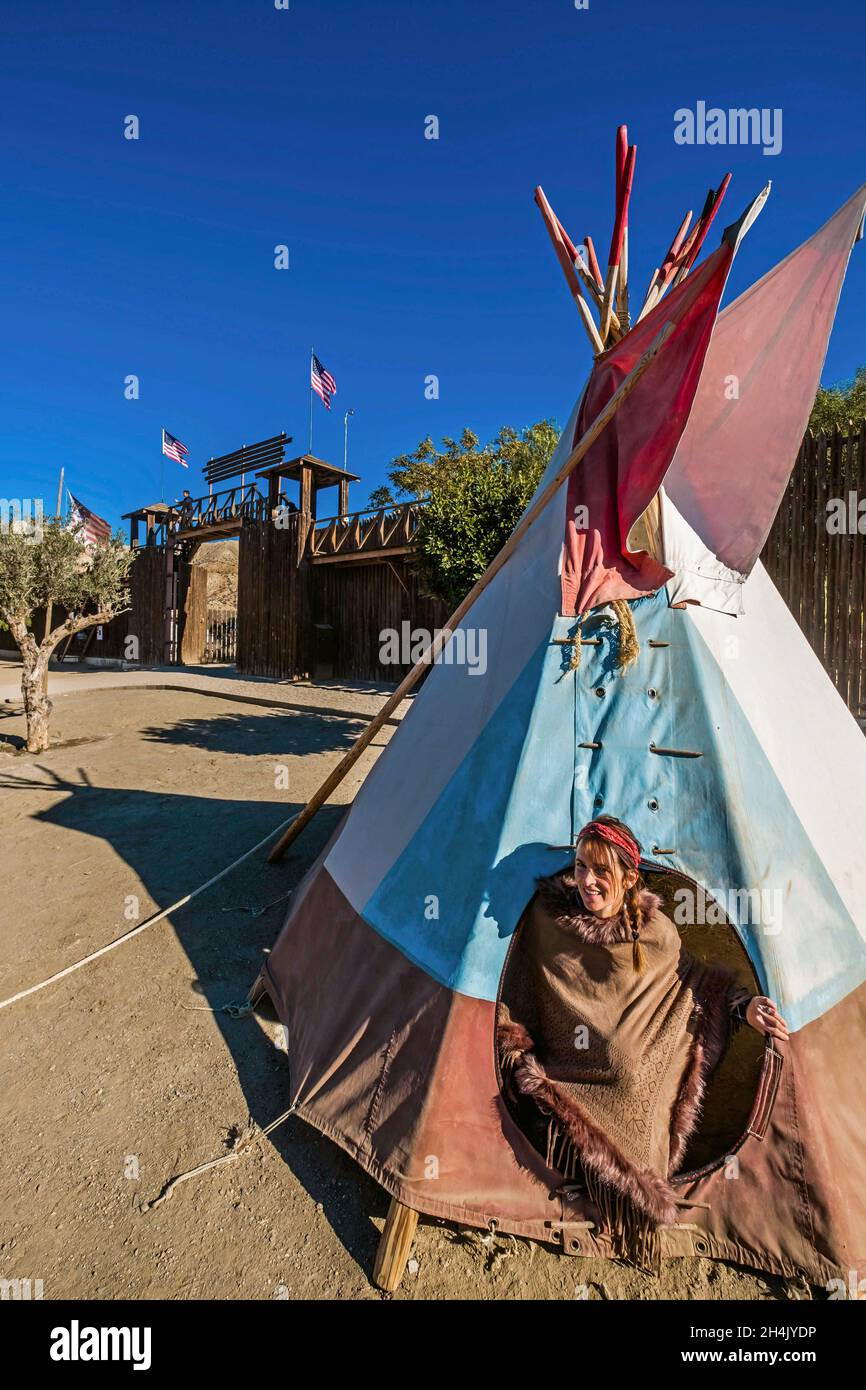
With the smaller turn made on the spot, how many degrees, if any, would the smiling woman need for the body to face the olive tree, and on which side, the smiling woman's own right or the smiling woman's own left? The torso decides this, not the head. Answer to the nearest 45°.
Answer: approximately 135° to the smiling woman's own right

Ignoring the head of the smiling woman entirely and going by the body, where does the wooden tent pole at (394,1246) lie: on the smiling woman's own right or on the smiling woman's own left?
on the smiling woman's own right

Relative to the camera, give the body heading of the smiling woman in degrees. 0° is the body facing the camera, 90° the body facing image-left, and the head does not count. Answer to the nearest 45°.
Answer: approximately 0°

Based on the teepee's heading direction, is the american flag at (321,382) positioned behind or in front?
behind
